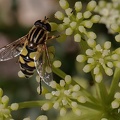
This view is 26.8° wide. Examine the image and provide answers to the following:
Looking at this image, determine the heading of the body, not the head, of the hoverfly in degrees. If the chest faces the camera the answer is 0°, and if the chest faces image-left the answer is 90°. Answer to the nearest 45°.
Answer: approximately 225°

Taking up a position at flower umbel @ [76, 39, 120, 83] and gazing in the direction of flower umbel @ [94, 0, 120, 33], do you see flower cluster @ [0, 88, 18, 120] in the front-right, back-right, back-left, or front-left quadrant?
back-left
